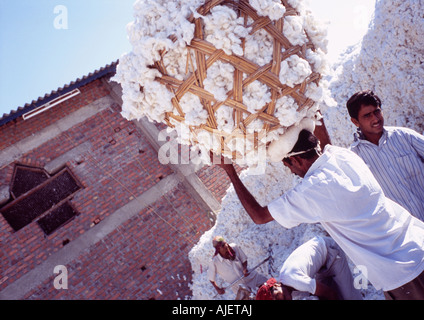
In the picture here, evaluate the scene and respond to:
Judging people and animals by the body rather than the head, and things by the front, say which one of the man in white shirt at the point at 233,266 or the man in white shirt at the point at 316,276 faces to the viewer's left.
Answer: the man in white shirt at the point at 316,276

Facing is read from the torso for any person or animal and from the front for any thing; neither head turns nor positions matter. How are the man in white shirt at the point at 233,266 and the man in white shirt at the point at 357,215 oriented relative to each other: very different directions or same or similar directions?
very different directions

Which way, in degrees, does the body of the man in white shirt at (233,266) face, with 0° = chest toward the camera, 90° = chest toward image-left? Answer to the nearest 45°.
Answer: approximately 315°

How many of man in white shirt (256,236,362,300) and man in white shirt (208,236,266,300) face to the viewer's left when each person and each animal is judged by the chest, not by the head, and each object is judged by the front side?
1

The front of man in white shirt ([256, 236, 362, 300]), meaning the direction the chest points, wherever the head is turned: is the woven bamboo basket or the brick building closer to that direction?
the brick building

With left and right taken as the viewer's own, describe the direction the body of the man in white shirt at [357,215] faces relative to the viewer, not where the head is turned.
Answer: facing away from the viewer and to the left of the viewer

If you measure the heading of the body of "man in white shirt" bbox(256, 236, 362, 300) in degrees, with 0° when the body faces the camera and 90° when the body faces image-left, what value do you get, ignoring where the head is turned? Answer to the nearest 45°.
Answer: approximately 90°

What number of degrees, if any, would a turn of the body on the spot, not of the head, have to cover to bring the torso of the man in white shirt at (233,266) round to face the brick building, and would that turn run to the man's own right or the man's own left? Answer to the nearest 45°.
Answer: approximately 180°

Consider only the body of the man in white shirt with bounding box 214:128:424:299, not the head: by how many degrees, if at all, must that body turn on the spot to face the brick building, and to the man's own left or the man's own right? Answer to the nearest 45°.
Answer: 0° — they already face it
